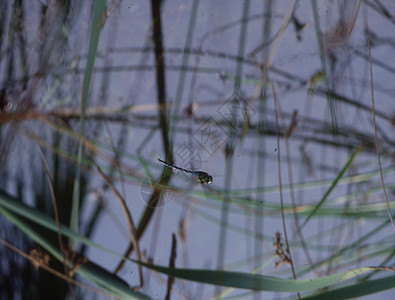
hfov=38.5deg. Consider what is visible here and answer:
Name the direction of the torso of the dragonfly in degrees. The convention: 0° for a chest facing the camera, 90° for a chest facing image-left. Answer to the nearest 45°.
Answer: approximately 270°
